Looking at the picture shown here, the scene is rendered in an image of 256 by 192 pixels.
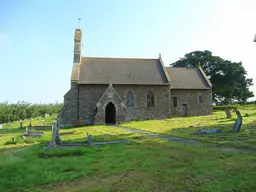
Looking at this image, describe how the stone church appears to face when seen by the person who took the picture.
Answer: facing the viewer
